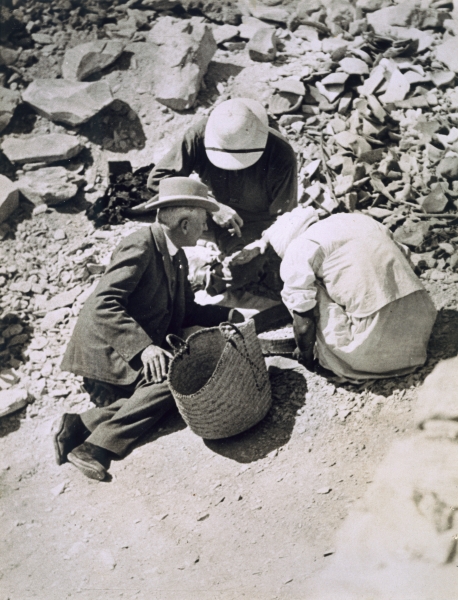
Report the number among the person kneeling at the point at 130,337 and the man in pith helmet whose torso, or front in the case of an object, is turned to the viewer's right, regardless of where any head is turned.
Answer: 1

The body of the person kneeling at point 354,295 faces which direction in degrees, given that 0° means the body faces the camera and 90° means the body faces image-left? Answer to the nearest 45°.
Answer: approximately 135°

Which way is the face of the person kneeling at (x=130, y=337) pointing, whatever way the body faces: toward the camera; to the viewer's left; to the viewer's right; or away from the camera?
to the viewer's right

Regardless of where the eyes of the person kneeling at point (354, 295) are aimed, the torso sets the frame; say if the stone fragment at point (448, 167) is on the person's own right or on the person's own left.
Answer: on the person's own right

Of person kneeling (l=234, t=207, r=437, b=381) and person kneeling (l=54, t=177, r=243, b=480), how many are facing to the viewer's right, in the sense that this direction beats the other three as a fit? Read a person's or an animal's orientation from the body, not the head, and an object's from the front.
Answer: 1

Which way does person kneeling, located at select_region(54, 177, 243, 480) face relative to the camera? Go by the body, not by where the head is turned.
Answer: to the viewer's right

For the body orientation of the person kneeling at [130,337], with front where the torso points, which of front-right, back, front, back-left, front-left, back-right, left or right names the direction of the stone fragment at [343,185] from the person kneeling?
front-left
